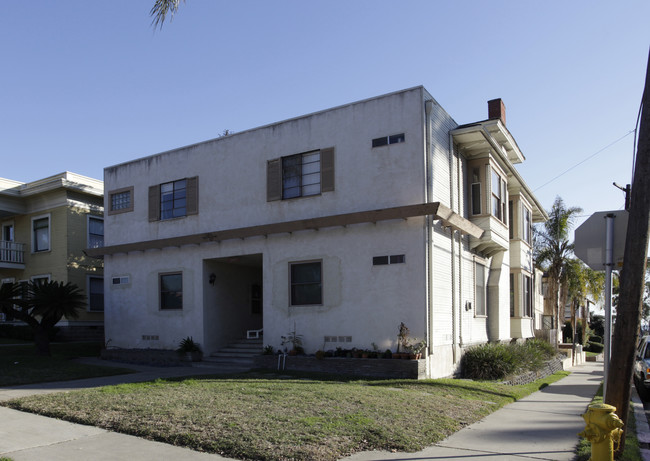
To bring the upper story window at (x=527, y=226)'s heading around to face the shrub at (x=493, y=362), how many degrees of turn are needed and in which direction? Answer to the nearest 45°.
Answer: approximately 90° to its right

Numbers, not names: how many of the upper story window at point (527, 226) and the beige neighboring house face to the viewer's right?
1

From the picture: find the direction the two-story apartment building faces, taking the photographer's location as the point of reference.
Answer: facing the viewer and to the left of the viewer

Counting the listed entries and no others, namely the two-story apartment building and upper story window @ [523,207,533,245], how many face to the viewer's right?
1

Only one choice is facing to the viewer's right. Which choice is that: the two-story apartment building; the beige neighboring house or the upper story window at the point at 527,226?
the upper story window

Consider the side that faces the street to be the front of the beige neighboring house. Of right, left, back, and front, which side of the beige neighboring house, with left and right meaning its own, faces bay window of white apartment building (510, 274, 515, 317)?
left

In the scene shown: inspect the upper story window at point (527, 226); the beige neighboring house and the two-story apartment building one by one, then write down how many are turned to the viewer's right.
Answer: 1

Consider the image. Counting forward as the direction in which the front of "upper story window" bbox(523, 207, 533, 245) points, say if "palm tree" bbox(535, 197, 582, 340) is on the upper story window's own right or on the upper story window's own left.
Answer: on the upper story window's own left

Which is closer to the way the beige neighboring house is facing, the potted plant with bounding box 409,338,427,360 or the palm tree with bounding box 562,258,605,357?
the potted plant

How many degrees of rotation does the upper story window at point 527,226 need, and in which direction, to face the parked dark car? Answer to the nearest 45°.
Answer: approximately 90° to its right

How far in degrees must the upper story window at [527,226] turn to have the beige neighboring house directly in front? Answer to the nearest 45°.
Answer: approximately 180°

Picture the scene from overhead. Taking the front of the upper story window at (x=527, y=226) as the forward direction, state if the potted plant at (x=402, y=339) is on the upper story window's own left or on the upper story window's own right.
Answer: on the upper story window's own right

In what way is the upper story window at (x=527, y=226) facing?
to the viewer's right

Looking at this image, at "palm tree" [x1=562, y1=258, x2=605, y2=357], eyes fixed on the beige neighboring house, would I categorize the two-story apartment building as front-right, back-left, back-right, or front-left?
front-left
